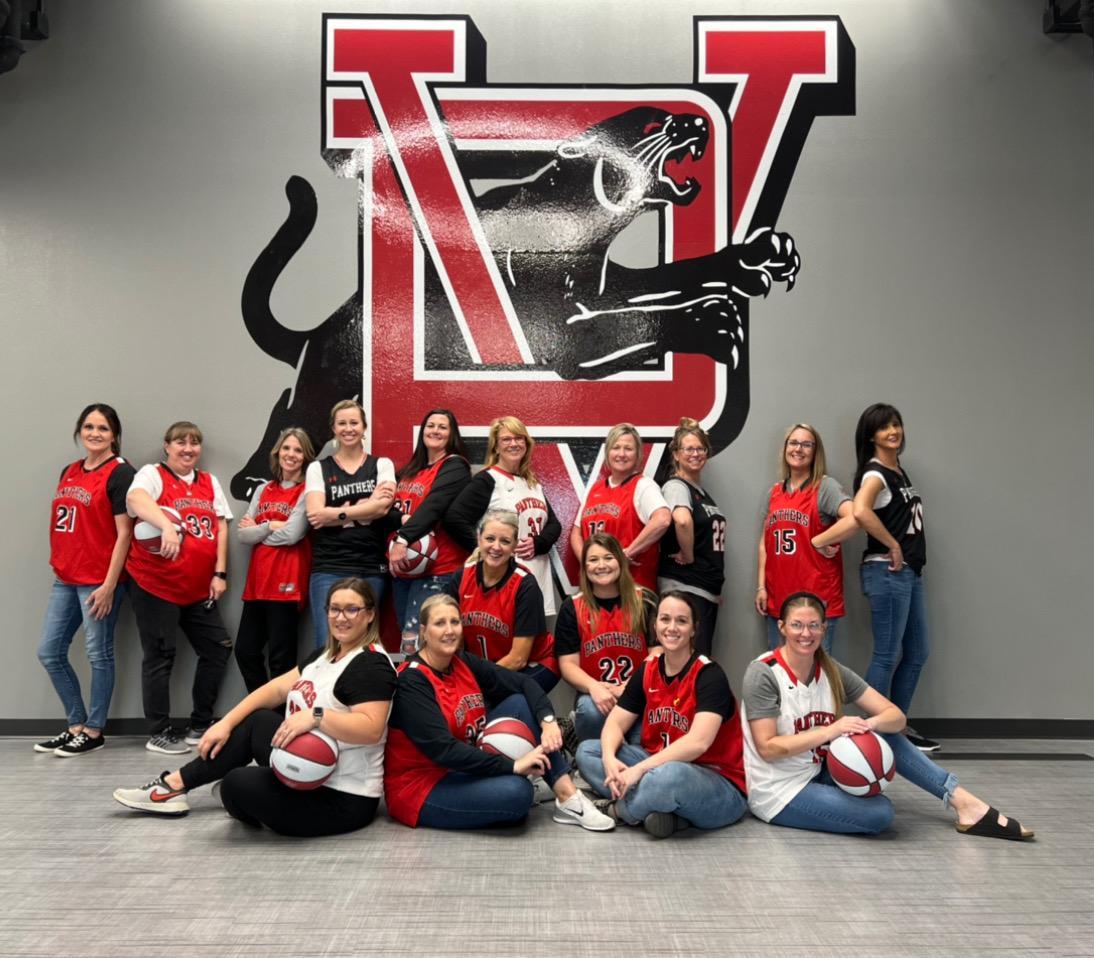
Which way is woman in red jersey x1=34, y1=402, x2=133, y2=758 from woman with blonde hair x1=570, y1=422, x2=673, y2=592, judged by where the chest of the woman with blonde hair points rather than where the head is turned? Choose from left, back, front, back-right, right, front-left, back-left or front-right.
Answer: front-right

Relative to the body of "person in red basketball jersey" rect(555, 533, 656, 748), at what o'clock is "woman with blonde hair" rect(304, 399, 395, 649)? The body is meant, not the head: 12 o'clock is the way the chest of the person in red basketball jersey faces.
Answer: The woman with blonde hair is roughly at 4 o'clock from the person in red basketball jersey.

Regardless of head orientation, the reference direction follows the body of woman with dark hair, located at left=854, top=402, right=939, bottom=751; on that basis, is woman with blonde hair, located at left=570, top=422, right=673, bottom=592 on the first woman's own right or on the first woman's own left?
on the first woman's own right

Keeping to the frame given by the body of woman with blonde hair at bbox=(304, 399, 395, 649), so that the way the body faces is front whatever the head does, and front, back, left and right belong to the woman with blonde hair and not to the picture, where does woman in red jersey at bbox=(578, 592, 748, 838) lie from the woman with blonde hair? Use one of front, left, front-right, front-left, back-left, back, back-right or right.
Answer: front-left

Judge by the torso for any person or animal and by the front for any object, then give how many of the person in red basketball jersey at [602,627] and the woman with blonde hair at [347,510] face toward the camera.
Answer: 2

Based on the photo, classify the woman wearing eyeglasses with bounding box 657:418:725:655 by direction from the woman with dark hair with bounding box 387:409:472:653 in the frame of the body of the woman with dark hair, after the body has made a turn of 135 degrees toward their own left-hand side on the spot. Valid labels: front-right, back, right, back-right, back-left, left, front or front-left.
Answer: front

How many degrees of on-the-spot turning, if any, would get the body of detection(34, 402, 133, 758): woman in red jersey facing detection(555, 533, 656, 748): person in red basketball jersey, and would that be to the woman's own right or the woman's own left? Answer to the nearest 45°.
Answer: approximately 90° to the woman's own left

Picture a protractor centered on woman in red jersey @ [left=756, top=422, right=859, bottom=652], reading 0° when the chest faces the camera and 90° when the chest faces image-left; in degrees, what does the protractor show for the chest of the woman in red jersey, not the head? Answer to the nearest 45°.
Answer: approximately 45°

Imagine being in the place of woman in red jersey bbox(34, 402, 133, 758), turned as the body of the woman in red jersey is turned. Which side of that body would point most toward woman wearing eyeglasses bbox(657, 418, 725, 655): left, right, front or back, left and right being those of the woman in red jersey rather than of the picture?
left

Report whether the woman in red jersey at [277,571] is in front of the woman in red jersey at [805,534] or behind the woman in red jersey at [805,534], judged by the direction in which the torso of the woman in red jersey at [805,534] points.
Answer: in front

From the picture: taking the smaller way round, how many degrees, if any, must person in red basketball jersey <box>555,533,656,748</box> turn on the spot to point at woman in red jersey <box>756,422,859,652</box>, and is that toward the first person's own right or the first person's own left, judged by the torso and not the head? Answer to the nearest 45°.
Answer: approximately 135° to the first person's own left

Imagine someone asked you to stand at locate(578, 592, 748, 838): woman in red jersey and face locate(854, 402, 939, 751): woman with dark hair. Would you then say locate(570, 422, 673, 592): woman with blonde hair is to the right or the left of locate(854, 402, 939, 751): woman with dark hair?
left
